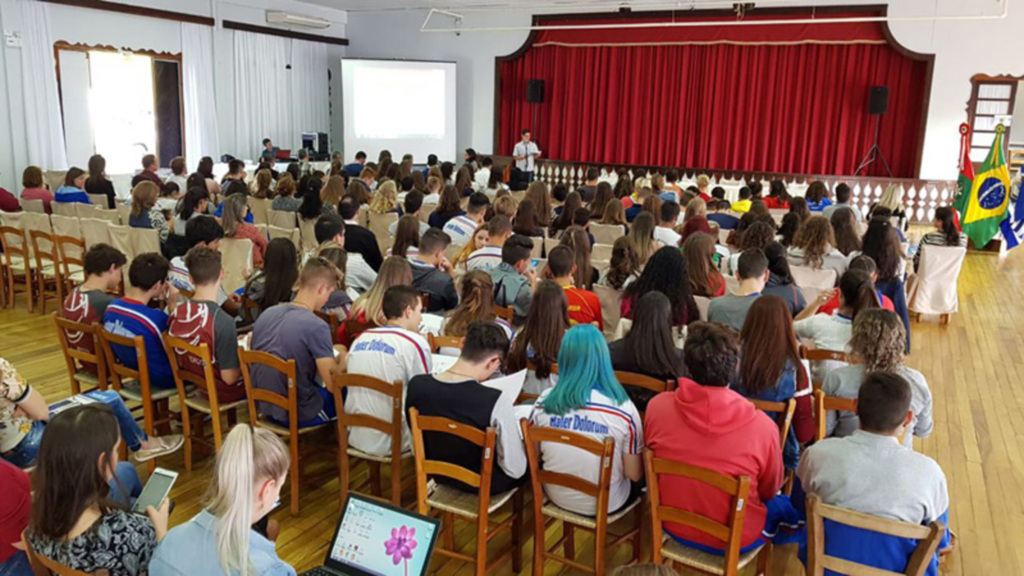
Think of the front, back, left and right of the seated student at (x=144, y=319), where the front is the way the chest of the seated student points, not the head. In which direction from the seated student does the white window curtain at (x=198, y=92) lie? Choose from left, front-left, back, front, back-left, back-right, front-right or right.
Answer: front-left

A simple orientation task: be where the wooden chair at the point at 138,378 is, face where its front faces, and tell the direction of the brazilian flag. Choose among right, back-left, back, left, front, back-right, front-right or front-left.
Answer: front-right

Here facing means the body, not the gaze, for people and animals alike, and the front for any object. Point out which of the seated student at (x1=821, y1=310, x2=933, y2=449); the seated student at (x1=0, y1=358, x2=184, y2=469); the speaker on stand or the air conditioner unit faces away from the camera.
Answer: the seated student at (x1=821, y1=310, x2=933, y2=449)

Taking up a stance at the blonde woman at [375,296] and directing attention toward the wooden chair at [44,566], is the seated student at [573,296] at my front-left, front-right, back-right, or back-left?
back-left

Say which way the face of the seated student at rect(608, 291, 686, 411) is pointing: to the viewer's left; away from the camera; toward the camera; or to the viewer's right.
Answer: away from the camera

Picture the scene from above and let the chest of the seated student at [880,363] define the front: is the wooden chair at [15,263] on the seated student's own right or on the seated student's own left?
on the seated student's own left

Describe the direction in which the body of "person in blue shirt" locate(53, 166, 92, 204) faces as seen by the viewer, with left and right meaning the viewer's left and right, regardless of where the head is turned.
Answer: facing away from the viewer and to the right of the viewer

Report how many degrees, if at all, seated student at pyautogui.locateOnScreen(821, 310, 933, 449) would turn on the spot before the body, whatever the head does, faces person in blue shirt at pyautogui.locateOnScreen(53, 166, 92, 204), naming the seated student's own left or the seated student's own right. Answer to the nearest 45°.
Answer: approximately 90° to the seated student's own left

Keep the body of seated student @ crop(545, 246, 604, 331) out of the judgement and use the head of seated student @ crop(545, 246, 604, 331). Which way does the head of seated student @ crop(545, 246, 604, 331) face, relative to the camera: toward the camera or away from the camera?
away from the camera

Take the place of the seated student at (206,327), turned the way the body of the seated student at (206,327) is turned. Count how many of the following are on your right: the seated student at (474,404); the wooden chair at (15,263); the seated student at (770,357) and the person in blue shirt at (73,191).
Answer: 2

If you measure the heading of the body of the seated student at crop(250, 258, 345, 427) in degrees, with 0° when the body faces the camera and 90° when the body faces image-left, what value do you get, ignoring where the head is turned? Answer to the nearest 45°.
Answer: approximately 225°

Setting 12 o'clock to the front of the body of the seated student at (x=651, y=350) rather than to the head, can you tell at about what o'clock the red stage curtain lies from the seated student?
The red stage curtain is roughly at 12 o'clock from the seated student.

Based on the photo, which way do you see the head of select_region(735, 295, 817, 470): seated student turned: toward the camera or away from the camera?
away from the camera

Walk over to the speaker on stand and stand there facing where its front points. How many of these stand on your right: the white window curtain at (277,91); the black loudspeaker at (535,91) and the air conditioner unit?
3

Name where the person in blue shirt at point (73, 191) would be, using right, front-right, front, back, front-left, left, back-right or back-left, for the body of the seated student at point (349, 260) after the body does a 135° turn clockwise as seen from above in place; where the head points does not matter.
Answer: back-right

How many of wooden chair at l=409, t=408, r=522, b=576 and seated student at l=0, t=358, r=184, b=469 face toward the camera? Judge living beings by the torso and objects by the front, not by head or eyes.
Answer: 0
